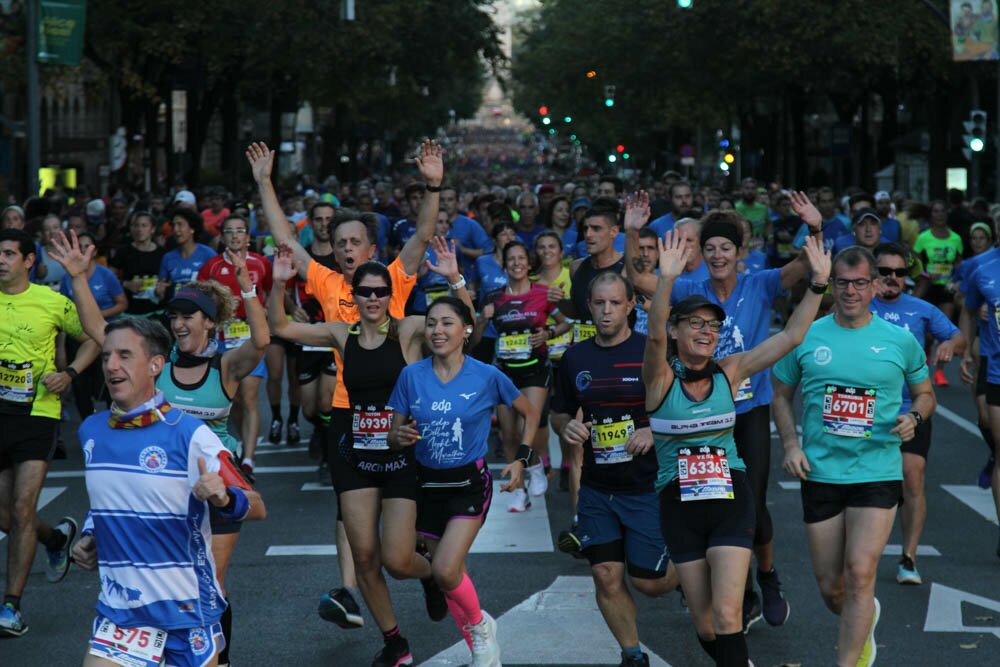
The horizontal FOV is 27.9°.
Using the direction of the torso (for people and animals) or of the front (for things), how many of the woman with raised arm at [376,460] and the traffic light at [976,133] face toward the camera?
2

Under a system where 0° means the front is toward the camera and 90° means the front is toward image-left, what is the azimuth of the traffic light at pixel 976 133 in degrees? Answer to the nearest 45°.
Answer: approximately 0°

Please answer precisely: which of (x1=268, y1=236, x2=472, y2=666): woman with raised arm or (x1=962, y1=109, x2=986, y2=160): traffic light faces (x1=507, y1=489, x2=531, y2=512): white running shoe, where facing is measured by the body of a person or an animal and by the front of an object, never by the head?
the traffic light

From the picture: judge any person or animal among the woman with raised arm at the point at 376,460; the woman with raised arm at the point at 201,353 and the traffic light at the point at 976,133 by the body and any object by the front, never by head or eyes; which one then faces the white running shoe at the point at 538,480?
the traffic light

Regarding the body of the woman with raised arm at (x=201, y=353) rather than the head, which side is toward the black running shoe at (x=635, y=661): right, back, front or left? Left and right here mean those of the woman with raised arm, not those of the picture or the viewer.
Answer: left

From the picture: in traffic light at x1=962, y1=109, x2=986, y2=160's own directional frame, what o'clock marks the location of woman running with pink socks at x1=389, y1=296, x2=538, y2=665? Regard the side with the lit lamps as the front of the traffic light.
The woman running with pink socks is roughly at 12 o'clock from the traffic light.

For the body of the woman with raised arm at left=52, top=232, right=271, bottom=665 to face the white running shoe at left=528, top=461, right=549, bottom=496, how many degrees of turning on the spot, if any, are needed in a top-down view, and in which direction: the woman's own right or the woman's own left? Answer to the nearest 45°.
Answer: approximately 180°

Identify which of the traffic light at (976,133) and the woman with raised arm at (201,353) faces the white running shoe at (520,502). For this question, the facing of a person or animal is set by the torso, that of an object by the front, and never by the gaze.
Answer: the traffic light

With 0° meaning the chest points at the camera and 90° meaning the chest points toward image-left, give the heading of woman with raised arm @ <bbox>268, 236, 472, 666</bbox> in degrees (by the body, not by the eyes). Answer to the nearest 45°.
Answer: approximately 0°

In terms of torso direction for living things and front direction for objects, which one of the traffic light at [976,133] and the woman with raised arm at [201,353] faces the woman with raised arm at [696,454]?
the traffic light
